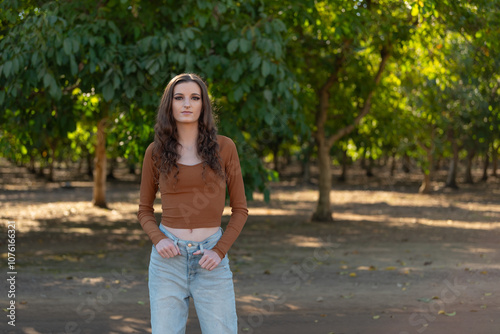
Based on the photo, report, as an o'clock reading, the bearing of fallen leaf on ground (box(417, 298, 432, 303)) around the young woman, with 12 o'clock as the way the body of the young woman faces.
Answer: The fallen leaf on ground is roughly at 7 o'clock from the young woman.

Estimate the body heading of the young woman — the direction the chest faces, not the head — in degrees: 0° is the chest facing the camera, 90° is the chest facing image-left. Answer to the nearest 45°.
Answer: approximately 0°
